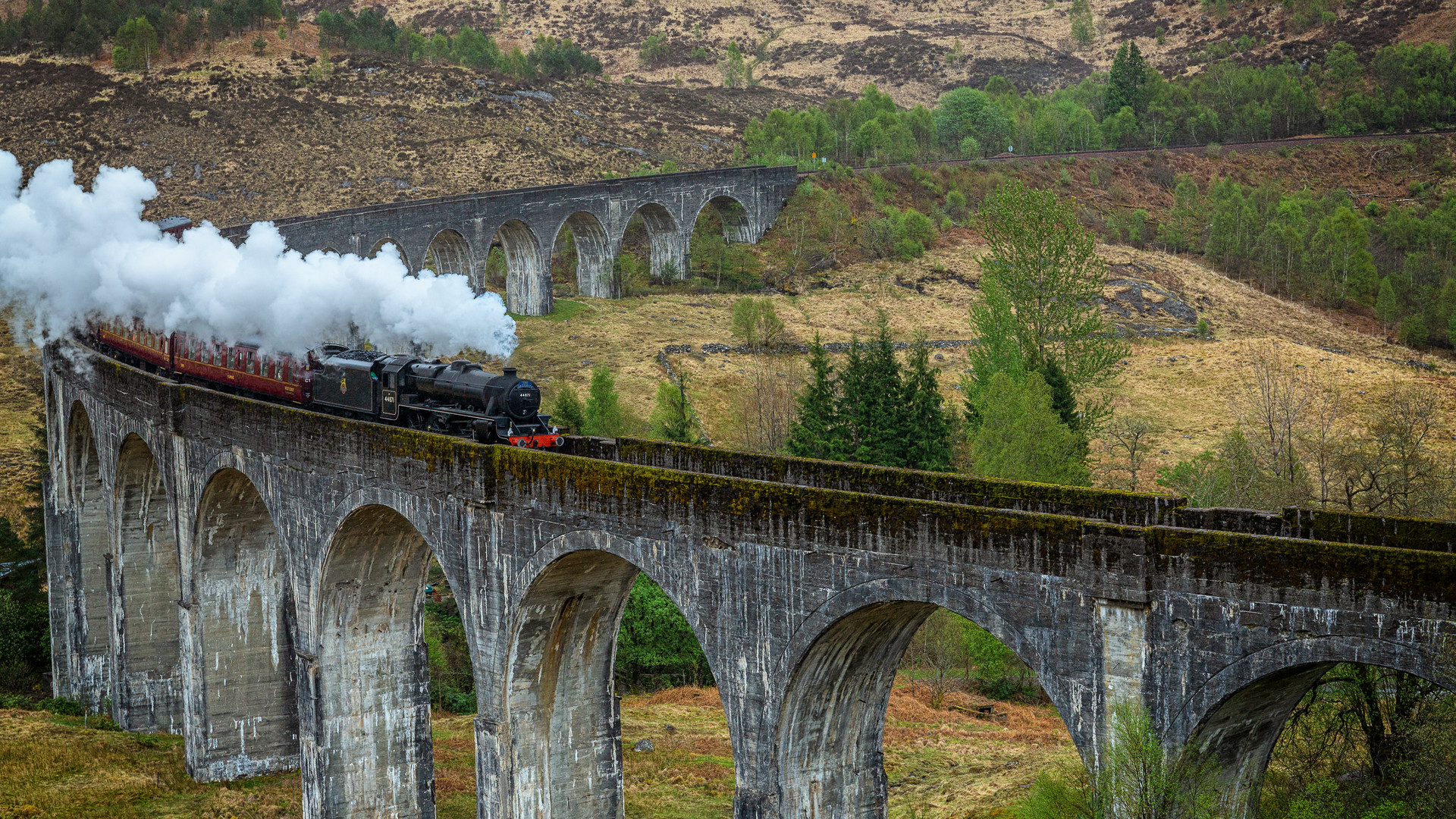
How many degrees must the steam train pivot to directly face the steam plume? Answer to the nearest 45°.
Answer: approximately 180°

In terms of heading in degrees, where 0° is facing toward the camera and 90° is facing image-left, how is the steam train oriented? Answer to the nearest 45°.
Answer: approximately 315°

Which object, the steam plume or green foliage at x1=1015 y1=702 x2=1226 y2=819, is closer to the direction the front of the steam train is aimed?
the green foliage

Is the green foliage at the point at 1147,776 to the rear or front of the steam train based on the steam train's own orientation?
to the front
